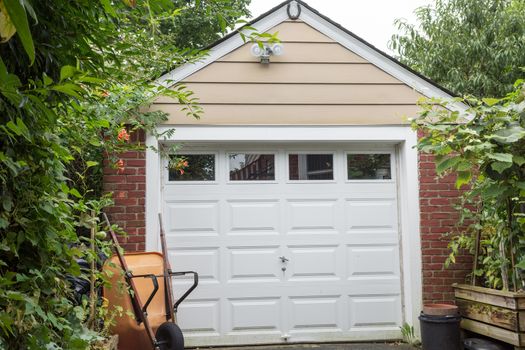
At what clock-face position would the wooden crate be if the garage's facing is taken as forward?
The wooden crate is roughly at 10 o'clock from the garage.

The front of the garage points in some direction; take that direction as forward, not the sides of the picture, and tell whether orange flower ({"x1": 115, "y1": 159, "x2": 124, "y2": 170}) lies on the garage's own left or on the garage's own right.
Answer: on the garage's own right

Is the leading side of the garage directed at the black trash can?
no

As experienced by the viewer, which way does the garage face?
facing the viewer

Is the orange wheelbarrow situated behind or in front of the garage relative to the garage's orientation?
in front

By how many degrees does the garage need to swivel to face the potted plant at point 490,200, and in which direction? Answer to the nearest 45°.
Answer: approximately 45° to its left
